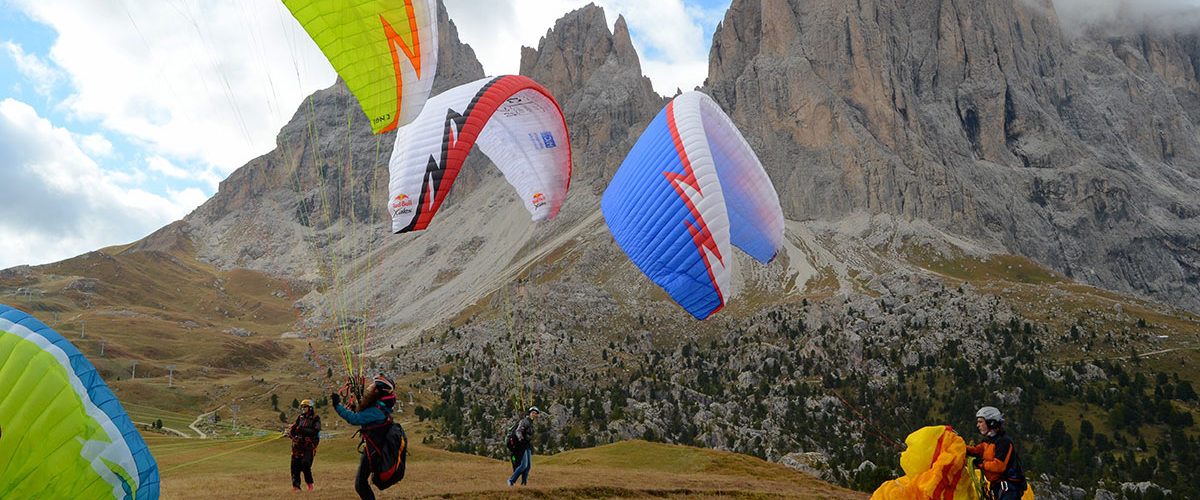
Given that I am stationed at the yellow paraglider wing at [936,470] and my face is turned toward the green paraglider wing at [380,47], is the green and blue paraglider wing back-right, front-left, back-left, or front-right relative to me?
front-left

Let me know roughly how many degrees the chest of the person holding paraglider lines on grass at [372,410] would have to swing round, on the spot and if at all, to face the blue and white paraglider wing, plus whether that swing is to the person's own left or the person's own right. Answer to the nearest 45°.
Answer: approximately 135° to the person's own right

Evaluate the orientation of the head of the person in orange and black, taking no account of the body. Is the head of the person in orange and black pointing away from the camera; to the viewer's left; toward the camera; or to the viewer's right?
to the viewer's left

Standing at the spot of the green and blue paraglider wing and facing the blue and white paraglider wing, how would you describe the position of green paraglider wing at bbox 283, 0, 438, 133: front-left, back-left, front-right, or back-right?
front-left

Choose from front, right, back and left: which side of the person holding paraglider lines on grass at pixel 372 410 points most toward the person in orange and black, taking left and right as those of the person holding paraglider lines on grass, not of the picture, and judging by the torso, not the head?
back

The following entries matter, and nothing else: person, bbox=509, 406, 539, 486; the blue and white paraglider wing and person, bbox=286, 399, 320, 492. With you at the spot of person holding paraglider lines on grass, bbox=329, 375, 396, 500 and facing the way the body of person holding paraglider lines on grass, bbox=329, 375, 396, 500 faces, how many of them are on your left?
0

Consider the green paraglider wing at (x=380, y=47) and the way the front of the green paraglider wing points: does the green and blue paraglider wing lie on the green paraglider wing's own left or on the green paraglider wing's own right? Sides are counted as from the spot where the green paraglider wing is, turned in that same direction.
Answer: on the green paraglider wing's own right

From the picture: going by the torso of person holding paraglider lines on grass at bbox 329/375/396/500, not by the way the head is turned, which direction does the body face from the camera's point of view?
to the viewer's left
